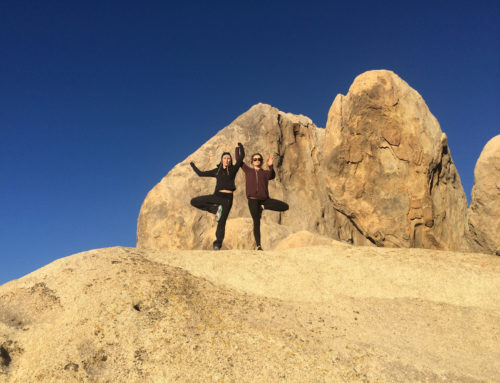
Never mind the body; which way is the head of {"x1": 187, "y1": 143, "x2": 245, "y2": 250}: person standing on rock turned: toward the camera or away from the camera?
toward the camera

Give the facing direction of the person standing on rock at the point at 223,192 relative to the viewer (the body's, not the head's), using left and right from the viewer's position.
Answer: facing the viewer

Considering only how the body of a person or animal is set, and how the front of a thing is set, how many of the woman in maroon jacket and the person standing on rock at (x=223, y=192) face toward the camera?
2

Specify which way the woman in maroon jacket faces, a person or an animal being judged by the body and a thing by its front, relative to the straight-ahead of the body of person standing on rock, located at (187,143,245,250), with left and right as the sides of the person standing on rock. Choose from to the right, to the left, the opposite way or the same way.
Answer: the same way

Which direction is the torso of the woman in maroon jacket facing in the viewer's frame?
toward the camera

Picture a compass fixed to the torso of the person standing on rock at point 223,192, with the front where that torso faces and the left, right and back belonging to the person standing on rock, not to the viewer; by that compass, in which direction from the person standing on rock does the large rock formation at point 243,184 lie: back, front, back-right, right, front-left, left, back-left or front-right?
back

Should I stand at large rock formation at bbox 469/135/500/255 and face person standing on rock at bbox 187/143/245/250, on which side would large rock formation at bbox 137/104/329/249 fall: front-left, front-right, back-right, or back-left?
front-right

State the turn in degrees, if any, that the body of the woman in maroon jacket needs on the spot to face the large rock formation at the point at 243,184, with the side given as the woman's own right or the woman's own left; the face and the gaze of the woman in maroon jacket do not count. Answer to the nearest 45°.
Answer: approximately 180°

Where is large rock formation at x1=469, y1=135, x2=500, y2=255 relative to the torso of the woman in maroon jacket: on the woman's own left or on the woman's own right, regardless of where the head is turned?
on the woman's own left
